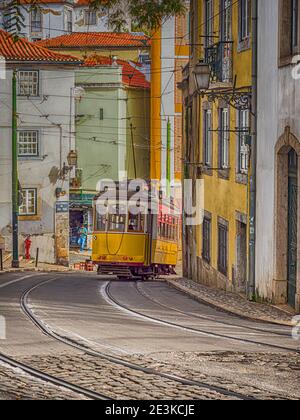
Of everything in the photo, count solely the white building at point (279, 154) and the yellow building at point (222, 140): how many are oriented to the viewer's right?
0

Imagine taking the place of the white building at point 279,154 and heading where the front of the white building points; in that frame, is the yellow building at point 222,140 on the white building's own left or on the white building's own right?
on the white building's own right

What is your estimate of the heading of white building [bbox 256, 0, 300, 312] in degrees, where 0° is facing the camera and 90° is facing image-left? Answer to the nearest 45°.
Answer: approximately 45°

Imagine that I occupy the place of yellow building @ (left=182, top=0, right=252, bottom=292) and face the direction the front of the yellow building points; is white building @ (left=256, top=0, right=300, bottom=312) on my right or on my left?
on my left

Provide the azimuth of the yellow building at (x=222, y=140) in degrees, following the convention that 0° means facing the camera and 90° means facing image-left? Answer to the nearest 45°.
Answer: approximately 45°
